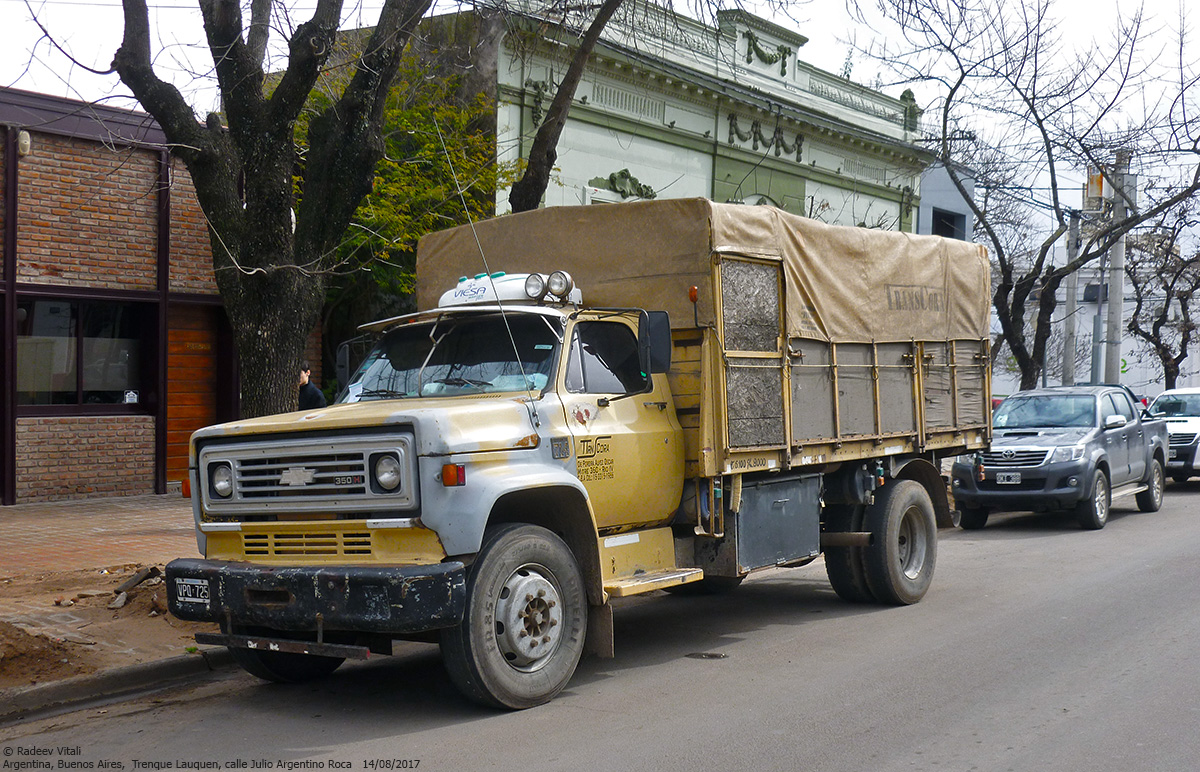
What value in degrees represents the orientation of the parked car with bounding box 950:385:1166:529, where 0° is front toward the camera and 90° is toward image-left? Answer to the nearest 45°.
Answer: approximately 45°

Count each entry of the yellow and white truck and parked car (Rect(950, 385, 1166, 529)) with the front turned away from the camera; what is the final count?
0

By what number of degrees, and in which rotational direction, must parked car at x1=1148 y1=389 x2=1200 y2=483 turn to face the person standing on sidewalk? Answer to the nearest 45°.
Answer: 0° — it already faces them

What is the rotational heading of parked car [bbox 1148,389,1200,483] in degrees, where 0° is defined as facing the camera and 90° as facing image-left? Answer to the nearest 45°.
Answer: approximately 45°

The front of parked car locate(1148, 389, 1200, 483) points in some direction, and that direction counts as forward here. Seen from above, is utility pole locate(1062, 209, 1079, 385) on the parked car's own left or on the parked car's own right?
on the parked car's own right

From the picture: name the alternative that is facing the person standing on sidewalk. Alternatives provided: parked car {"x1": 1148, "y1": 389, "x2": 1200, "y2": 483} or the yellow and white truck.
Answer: the parked car

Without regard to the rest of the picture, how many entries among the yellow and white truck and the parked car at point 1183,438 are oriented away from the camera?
0

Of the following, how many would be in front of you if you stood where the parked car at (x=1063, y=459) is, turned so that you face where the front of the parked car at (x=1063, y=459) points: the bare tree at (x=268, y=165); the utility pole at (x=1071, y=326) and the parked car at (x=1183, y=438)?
1

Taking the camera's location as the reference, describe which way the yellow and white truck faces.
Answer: facing the viewer and to the left of the viewer

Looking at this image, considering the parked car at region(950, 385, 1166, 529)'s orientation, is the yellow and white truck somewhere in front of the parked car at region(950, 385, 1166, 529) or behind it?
in front

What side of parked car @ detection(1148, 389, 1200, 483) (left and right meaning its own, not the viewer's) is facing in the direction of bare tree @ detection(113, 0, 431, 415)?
front

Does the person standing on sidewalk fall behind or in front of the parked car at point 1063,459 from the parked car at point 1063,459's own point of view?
in front

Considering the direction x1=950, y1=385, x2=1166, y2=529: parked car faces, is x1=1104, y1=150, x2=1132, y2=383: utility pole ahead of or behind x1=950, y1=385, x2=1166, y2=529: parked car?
behind

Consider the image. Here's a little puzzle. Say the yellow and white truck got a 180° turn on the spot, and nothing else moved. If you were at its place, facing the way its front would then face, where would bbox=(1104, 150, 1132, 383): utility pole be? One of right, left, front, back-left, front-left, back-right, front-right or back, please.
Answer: front

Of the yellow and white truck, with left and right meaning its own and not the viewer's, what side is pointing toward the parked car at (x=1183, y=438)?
back
